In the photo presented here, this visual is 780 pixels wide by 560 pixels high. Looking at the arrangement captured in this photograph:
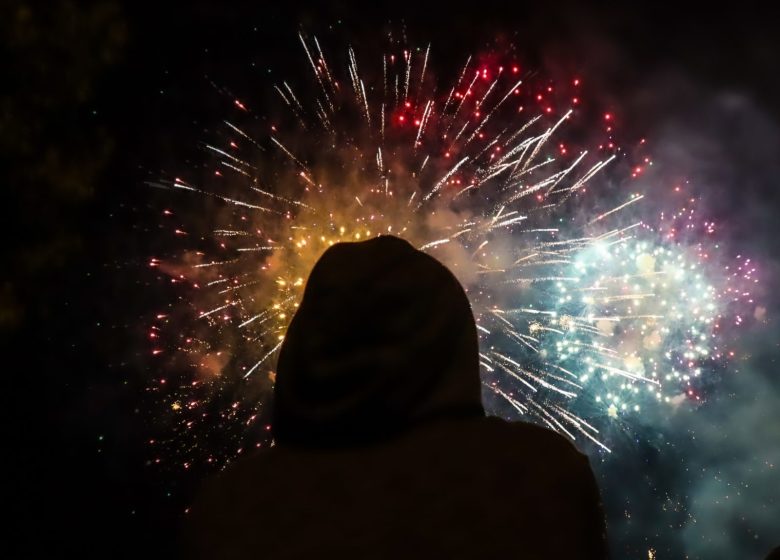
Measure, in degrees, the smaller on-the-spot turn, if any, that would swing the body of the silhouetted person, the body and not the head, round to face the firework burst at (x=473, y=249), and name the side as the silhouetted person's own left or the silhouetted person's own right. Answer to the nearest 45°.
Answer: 0° — they already face it

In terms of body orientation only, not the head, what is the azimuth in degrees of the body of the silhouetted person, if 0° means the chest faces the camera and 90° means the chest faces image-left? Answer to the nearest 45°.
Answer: approximately 180°

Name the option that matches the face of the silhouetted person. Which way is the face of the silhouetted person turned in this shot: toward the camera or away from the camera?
away from the camera
